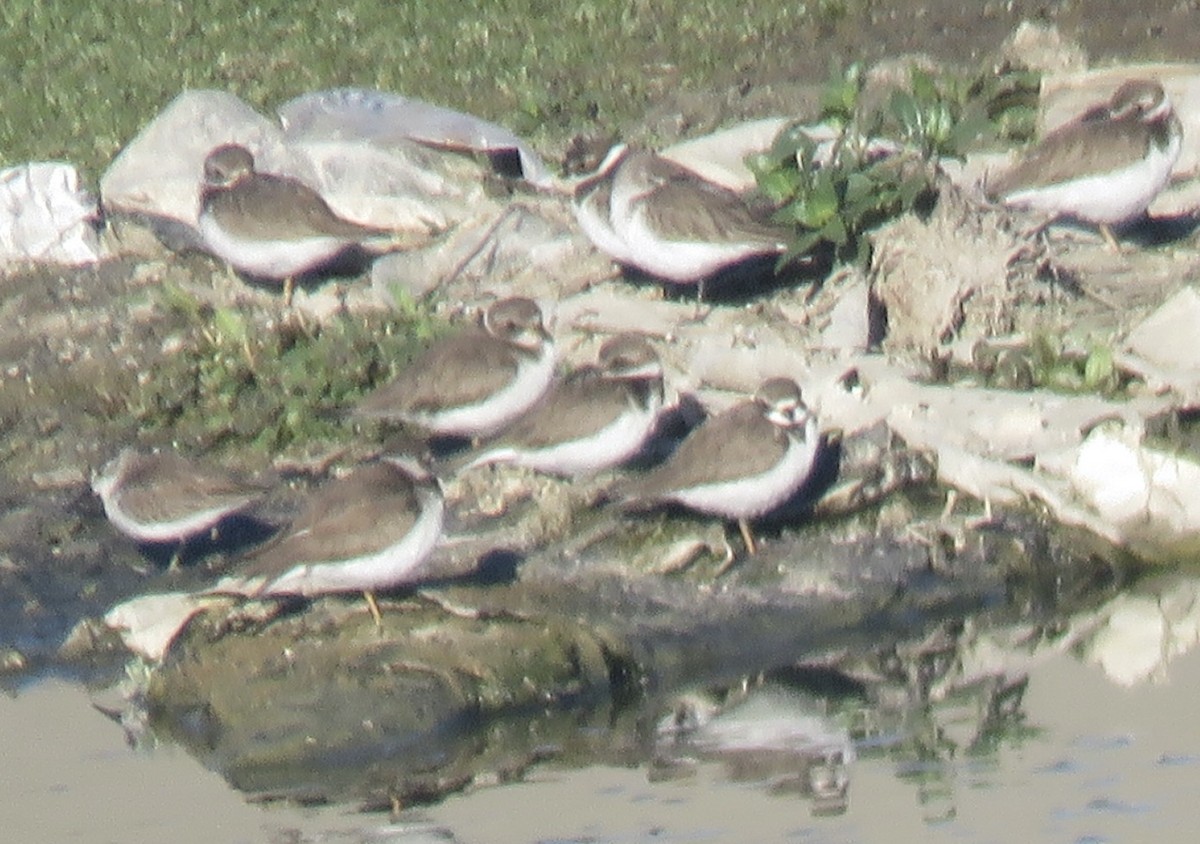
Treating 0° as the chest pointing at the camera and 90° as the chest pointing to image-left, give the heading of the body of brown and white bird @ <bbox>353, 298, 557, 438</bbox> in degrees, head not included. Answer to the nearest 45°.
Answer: approximately 270°

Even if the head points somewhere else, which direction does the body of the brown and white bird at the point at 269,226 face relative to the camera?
to the viewer's left

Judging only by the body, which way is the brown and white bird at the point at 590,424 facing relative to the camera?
to the viewer's right

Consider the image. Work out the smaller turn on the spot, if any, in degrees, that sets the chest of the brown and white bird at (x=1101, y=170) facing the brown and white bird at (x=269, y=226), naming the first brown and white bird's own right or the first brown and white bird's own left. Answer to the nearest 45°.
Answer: approximately 180°

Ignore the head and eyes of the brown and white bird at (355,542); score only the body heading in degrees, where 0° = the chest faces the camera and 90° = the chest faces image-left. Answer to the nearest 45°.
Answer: approximately 270°

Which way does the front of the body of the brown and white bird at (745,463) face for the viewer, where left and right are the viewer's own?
facing to the right of the viewer

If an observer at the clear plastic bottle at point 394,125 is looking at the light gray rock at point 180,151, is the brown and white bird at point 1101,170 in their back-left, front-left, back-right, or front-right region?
back-left

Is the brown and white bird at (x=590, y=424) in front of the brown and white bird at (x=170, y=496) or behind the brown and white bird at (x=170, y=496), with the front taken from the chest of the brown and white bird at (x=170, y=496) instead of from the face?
behind

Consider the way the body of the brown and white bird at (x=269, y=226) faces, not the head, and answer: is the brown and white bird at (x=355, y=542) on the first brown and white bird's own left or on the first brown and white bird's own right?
on the first brown and white bird's own left

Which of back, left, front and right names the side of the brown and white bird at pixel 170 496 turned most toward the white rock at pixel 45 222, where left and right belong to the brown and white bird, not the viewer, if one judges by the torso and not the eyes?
right

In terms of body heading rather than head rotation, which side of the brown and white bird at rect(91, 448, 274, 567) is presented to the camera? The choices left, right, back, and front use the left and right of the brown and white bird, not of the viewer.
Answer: left

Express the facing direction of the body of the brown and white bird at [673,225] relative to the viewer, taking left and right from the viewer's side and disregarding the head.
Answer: facing to the left of the viewer

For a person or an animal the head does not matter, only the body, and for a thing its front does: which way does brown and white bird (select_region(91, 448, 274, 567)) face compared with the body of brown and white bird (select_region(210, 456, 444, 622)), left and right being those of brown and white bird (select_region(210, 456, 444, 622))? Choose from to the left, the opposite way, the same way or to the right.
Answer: the opposite way

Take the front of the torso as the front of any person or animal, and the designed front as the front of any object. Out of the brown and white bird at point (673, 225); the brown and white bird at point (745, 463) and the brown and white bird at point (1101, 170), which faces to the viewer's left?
the brown and white bird at point (673, 225)

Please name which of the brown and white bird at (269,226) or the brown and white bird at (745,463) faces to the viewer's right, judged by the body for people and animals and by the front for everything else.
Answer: the brown and white bird at (745,463)
